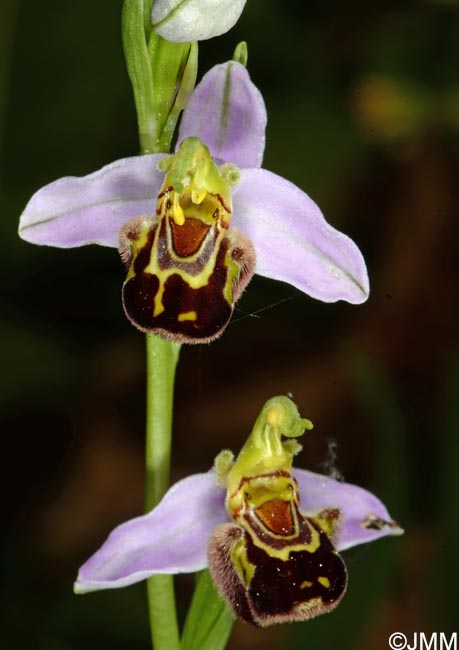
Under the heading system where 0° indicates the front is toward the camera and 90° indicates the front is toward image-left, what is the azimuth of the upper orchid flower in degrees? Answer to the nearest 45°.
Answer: approximately 0°

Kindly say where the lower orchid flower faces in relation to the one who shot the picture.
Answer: facing the viewer and to the right of the viewer

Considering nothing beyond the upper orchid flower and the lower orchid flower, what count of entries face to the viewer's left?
0
